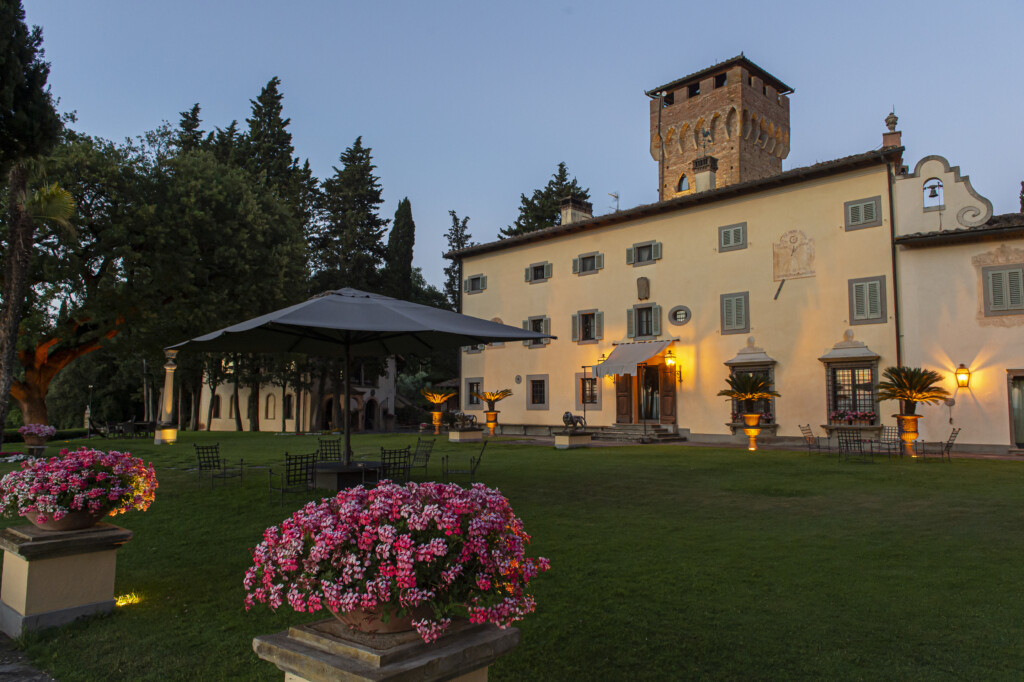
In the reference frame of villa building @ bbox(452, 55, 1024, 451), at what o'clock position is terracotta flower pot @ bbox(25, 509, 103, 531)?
The terracotta flower pot is roughly at 11 o'clock from the villa building.

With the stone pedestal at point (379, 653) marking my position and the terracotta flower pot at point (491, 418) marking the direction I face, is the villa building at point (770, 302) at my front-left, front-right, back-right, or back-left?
front-right

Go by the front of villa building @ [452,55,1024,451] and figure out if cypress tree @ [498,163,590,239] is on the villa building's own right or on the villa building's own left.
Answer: on the villa building's own right

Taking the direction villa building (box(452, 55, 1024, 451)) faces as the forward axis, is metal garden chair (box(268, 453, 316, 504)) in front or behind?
in front

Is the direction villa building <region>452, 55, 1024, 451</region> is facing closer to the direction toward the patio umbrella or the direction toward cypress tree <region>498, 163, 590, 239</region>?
the patio umbrella

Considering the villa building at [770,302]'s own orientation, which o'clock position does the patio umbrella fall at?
The patio umbrella is roughly at 11 o'clock from the villa building.

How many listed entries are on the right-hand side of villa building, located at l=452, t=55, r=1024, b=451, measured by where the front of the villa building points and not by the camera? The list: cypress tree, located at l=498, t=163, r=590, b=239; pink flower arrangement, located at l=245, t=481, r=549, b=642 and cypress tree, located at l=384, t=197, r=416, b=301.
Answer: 2

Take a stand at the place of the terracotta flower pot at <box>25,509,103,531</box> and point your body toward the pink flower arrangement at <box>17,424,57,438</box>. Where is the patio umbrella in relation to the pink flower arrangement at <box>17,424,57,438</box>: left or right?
right

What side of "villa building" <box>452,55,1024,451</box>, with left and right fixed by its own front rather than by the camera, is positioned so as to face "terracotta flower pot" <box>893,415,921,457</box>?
left

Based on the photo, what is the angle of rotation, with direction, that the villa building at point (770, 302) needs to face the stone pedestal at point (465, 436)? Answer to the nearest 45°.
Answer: approximately 45° to its right

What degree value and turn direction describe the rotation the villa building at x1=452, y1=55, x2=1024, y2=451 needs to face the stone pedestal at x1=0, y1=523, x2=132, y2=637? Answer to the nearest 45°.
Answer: approximately 45° to its left

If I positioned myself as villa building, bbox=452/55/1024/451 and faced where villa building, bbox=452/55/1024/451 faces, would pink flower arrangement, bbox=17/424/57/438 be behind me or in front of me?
in front

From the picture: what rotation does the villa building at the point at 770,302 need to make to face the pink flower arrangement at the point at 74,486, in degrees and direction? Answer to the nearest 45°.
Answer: approximately 45° to its left

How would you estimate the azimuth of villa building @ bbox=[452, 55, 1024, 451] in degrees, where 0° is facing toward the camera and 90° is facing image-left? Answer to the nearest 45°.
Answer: approximately 45°
